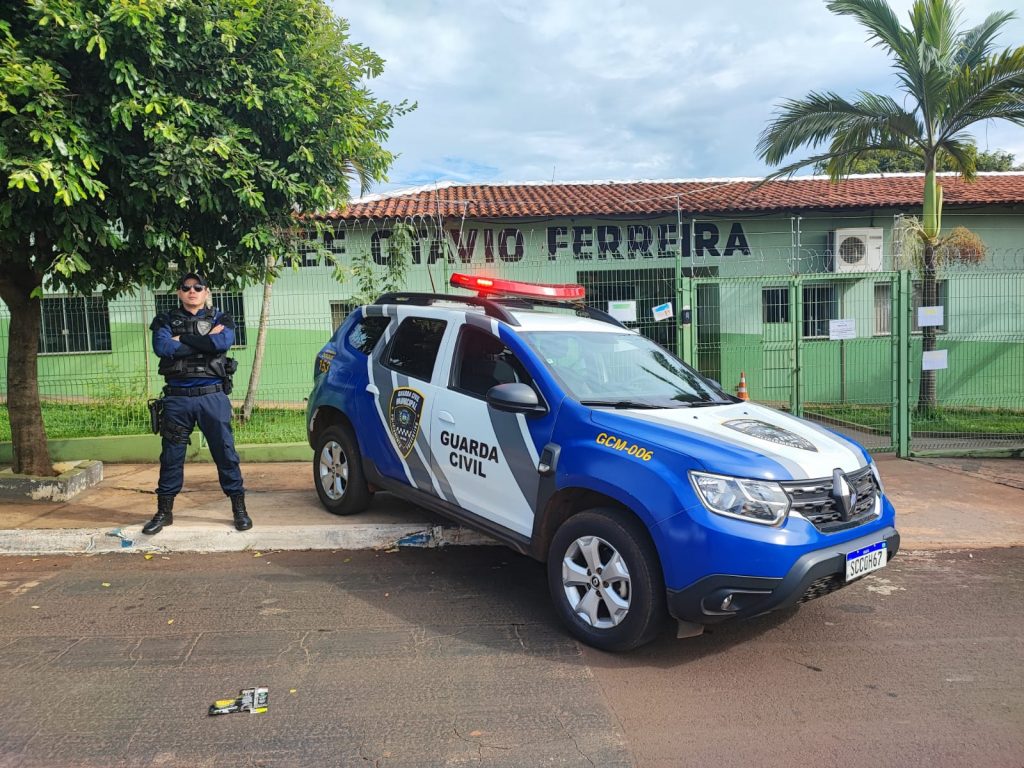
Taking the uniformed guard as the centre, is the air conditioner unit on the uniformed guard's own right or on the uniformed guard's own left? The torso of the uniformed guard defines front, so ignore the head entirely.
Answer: on the uniformed guard's own left

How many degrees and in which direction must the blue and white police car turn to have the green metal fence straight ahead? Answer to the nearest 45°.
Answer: approximately 135° to its left

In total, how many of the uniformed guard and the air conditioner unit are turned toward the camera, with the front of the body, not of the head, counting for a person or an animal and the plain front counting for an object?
2

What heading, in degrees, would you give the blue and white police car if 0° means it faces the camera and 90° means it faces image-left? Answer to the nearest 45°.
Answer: approximately 315°

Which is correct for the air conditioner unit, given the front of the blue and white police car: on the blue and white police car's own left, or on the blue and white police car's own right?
on the blue and white police car's own left

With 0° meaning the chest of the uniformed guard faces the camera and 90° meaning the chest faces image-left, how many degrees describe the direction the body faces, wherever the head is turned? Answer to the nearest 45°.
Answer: approximately 0°

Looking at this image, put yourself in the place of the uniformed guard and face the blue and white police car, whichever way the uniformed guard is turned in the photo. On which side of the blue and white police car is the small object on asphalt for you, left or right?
right

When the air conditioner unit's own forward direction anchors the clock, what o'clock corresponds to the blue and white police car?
The blue and white police car is roughly at 12 o'clock from the air conditioner unit.

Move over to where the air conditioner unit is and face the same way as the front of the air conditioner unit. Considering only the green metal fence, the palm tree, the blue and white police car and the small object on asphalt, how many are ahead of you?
4
